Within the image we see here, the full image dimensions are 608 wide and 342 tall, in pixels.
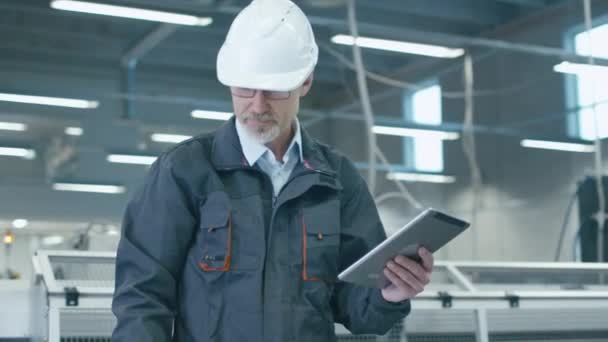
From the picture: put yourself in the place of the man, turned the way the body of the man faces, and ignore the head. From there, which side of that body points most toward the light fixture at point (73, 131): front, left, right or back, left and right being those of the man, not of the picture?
back

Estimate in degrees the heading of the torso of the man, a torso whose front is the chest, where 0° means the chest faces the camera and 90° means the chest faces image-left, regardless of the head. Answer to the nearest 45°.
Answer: approximately 0°

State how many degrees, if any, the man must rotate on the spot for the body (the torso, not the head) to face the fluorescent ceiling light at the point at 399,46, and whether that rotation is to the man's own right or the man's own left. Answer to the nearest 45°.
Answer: approximately 180°

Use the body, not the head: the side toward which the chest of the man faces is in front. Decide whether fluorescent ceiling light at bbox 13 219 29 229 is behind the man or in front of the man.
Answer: behind

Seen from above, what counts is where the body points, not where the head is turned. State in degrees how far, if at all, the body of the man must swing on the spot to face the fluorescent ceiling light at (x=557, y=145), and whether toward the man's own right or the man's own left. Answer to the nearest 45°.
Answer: approximately 180°

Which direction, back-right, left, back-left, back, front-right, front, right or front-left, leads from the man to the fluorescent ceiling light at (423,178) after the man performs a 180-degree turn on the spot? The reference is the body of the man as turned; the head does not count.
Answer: front

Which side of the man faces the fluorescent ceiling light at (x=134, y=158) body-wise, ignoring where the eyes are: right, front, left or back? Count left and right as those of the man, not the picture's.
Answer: back

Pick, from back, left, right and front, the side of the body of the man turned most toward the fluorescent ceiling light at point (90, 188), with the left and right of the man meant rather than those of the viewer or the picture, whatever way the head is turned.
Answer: back

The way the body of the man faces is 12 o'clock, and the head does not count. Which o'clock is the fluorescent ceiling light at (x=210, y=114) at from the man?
The fluorescent ceiling light is roughly at 6 o'clock from the man.
